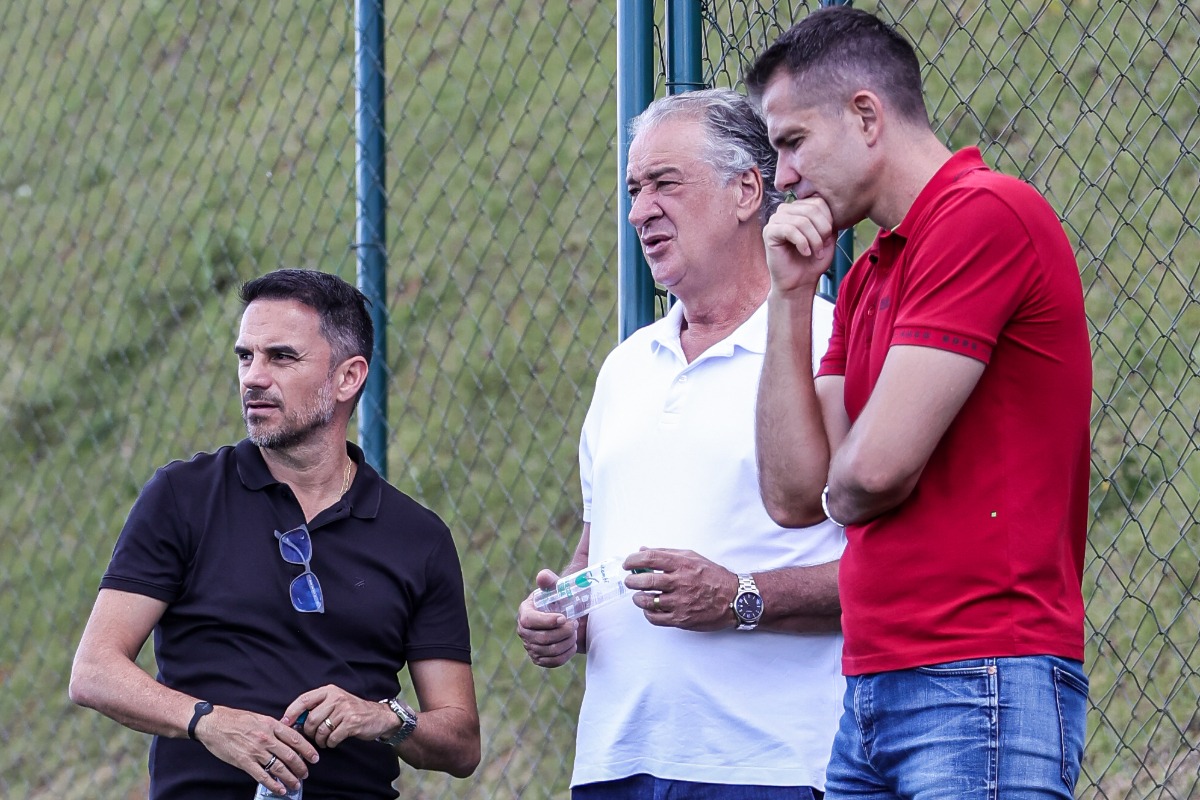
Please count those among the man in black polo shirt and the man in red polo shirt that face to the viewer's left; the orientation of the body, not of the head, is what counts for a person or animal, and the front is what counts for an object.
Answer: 1

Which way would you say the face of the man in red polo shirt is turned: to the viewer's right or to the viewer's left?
to the viewer's left

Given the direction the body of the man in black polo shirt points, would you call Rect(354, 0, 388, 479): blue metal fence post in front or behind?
behind

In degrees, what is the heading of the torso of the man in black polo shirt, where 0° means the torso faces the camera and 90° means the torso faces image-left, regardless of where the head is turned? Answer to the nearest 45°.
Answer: approximately 0°

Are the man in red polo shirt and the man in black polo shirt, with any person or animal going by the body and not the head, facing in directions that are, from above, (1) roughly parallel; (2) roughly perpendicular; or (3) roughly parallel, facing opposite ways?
roughly perpendicular

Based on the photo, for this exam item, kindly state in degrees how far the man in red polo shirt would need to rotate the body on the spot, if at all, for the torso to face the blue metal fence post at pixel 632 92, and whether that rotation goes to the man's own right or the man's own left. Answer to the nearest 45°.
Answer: approximately 45° to the man's own right

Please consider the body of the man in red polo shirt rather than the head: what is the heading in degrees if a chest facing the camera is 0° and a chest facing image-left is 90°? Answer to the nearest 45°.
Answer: approximately 90°

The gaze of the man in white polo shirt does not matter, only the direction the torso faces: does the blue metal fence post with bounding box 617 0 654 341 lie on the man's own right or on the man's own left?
on the man's own right
